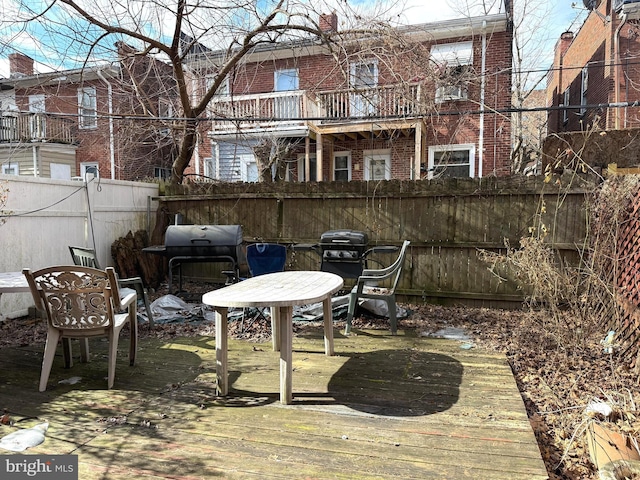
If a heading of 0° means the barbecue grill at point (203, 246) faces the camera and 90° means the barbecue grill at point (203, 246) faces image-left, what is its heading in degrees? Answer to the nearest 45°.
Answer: approximately 0°
